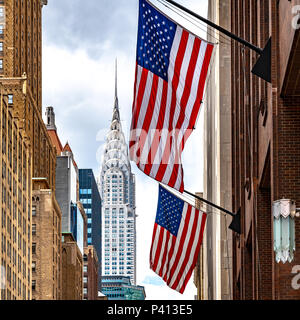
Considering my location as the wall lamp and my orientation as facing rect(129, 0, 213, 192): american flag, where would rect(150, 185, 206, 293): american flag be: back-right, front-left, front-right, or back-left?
front-right

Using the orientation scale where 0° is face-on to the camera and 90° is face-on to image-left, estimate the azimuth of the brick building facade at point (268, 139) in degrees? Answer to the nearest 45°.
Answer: approximately 90°

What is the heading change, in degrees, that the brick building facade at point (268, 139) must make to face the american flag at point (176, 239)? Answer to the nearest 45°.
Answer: approximately 90° to its right
